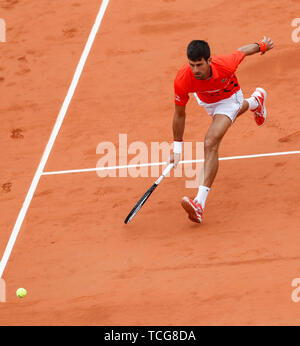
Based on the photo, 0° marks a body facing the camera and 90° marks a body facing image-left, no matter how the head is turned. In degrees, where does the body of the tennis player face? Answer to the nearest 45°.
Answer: approximately 45°
